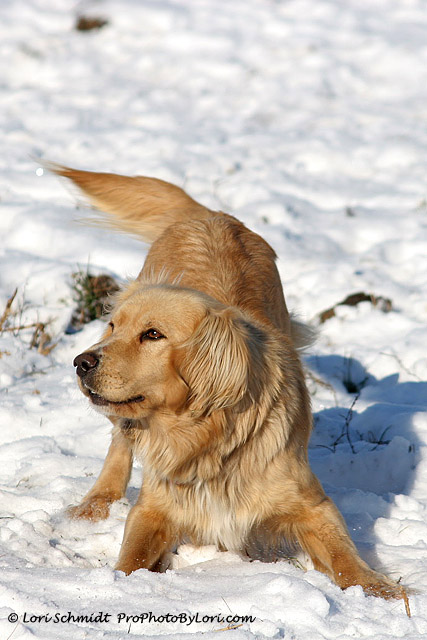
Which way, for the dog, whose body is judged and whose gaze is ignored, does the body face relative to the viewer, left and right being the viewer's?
facing the viewer

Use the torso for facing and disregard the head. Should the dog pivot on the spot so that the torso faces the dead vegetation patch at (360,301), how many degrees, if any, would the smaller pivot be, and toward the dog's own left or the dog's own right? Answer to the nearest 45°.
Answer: approximately 180°

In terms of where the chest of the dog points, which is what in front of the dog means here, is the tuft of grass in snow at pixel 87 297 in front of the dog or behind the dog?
behind
